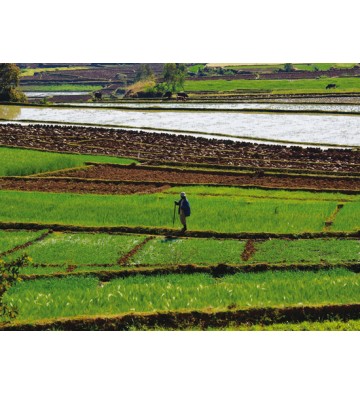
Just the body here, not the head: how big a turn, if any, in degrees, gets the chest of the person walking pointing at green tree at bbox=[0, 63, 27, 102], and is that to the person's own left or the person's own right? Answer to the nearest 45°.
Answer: approximately 45° to the person's own right

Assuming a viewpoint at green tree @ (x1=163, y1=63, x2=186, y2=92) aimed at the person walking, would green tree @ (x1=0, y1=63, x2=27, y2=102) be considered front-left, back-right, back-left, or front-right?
front-right

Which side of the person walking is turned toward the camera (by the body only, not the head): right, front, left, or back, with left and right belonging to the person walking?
left

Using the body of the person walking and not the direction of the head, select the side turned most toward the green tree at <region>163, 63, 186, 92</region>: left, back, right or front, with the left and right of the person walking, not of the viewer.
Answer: right

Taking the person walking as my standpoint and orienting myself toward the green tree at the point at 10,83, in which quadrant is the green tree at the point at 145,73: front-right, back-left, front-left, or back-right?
front-right

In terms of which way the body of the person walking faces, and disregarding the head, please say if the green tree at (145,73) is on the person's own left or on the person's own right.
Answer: on the person's own right
